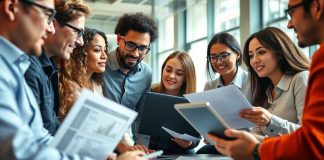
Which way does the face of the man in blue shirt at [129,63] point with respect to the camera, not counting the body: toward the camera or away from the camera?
toward the camera

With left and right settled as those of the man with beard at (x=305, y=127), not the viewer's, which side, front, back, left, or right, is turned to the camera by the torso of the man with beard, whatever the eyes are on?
left

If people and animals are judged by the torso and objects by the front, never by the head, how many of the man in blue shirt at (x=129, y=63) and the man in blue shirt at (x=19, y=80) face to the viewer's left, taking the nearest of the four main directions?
0

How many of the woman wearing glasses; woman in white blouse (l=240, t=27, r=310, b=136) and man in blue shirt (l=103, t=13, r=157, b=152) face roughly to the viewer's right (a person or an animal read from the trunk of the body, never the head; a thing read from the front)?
0

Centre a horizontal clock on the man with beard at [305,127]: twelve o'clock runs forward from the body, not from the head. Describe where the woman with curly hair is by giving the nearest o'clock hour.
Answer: The woman with curly hair is roughly at 1 o'clock from the man with beard.

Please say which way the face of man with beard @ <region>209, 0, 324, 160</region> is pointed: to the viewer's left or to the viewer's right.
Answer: to the viewer's left

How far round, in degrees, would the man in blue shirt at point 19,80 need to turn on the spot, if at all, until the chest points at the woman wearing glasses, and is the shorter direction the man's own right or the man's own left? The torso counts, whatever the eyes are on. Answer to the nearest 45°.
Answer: approximately 45° to the man's own left

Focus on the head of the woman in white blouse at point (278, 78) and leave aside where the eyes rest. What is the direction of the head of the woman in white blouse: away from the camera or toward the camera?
toward the camera

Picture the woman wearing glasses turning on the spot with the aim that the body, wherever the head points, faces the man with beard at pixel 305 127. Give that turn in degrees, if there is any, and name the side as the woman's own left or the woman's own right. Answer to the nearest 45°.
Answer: approximately 45° to the woman's own left

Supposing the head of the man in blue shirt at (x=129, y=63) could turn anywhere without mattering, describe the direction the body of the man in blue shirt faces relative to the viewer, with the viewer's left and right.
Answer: facing the viewer

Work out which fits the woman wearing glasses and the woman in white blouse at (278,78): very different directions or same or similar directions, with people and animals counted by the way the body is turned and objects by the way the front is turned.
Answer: same or similar directions

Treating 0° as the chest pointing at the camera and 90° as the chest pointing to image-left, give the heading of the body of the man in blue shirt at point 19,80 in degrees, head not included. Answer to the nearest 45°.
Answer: approximately 270°

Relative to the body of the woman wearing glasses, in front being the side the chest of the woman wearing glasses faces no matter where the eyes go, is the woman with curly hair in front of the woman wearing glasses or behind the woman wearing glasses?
in front

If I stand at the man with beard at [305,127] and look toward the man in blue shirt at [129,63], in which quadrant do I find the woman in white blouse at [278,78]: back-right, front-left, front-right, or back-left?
front-right

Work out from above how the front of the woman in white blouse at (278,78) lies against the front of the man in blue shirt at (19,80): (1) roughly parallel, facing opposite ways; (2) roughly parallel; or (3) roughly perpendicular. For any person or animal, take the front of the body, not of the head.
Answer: roughly parallel, facing opposite ways

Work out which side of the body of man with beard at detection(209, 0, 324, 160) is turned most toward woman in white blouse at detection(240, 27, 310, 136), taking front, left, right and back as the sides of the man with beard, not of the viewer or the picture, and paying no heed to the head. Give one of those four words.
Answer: right

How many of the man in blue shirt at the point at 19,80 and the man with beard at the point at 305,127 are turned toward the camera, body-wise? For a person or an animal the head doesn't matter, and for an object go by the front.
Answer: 0
